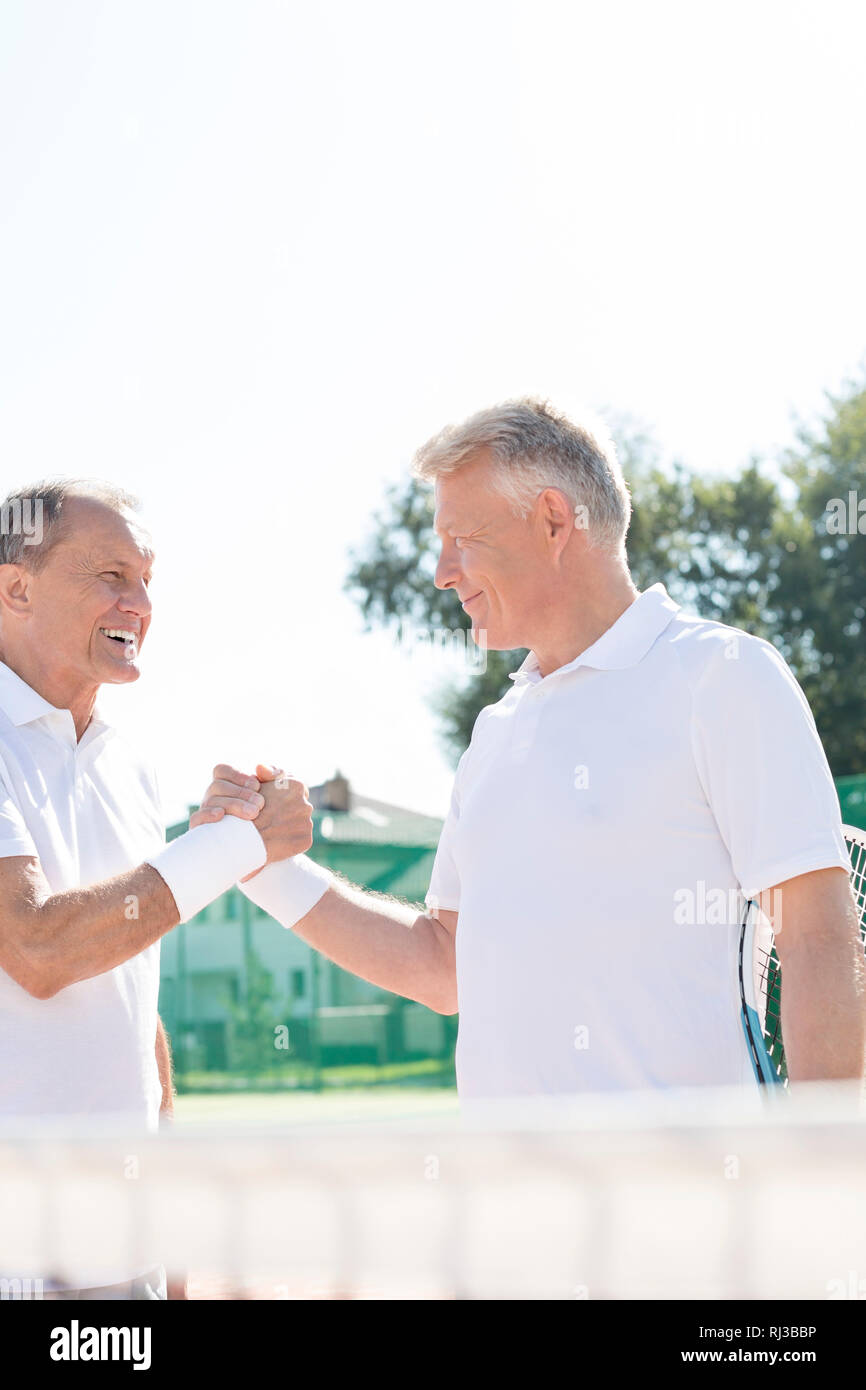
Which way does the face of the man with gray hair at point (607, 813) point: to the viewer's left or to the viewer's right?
to the viewer's left

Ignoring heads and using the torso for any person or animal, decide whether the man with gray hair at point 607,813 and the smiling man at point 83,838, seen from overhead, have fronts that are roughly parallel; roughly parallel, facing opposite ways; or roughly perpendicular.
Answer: roughly perpendicular

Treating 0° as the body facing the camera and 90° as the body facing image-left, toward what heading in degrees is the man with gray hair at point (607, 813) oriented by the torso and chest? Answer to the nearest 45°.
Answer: approximately 45°

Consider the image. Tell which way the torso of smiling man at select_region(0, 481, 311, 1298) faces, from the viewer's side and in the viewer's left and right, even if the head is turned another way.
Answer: facing the viewer and to the right of the viewer

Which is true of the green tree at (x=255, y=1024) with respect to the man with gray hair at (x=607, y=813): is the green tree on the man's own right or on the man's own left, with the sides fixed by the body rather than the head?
on the man's own right

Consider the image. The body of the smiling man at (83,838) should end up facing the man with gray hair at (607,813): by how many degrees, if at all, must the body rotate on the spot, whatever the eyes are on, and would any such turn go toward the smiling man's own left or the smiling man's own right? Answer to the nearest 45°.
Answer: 0° — they already face them

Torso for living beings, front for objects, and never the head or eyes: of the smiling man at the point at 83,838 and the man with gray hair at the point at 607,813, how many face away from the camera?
0

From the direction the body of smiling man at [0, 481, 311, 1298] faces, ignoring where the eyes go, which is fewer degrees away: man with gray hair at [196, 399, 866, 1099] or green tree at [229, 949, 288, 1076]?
the man with gray hair

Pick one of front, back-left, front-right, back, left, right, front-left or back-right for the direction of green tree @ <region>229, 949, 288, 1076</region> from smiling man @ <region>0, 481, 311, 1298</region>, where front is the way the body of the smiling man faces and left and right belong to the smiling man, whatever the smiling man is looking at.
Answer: back-left
